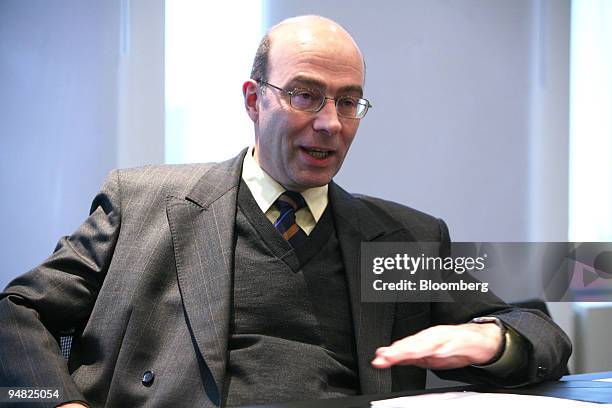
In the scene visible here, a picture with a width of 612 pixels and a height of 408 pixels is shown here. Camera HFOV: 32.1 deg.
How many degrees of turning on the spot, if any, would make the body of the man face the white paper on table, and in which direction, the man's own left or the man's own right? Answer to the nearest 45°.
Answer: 0° — they already face it

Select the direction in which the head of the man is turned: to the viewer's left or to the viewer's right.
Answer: to the viewer's right

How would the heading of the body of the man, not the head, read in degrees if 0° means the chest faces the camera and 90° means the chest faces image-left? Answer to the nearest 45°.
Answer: approximately 315°
